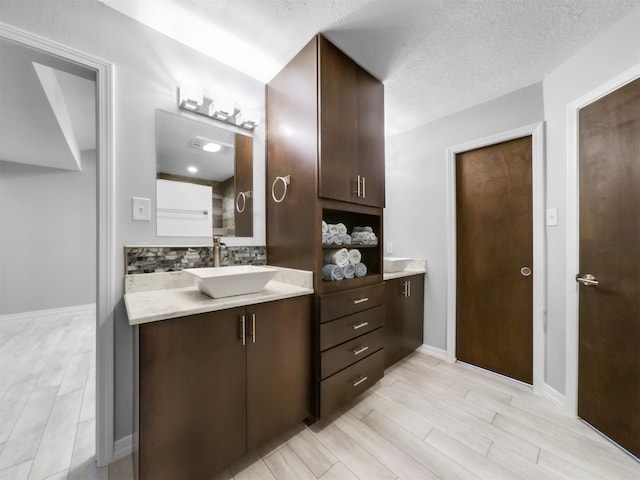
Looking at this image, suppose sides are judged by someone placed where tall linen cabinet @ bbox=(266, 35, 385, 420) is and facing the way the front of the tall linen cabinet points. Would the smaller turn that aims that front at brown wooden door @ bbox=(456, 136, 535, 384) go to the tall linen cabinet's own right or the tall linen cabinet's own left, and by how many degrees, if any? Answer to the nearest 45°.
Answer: approximately 45° to the tall linen cabinet's own left

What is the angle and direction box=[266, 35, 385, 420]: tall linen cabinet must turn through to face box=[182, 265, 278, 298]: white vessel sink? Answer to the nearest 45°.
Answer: approximately 90° to its right

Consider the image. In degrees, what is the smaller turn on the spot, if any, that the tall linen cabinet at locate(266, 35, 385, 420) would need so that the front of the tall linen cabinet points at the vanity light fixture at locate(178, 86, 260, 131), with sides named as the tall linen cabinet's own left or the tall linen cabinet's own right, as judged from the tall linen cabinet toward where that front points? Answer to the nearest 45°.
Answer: approximately 135° to the tall linen cabinet's own right

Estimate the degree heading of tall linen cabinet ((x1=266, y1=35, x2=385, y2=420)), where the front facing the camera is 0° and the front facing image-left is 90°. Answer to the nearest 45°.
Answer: approximately 315°

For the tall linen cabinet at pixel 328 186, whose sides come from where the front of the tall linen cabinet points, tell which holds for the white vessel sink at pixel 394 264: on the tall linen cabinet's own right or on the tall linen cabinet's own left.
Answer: on the tall linen cabinet's own left
